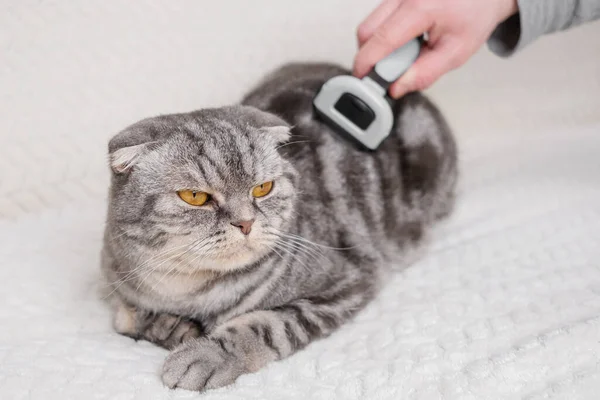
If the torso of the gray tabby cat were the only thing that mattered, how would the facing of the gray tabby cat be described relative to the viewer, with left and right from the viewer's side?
facing the viewer and to the left of the viewer
